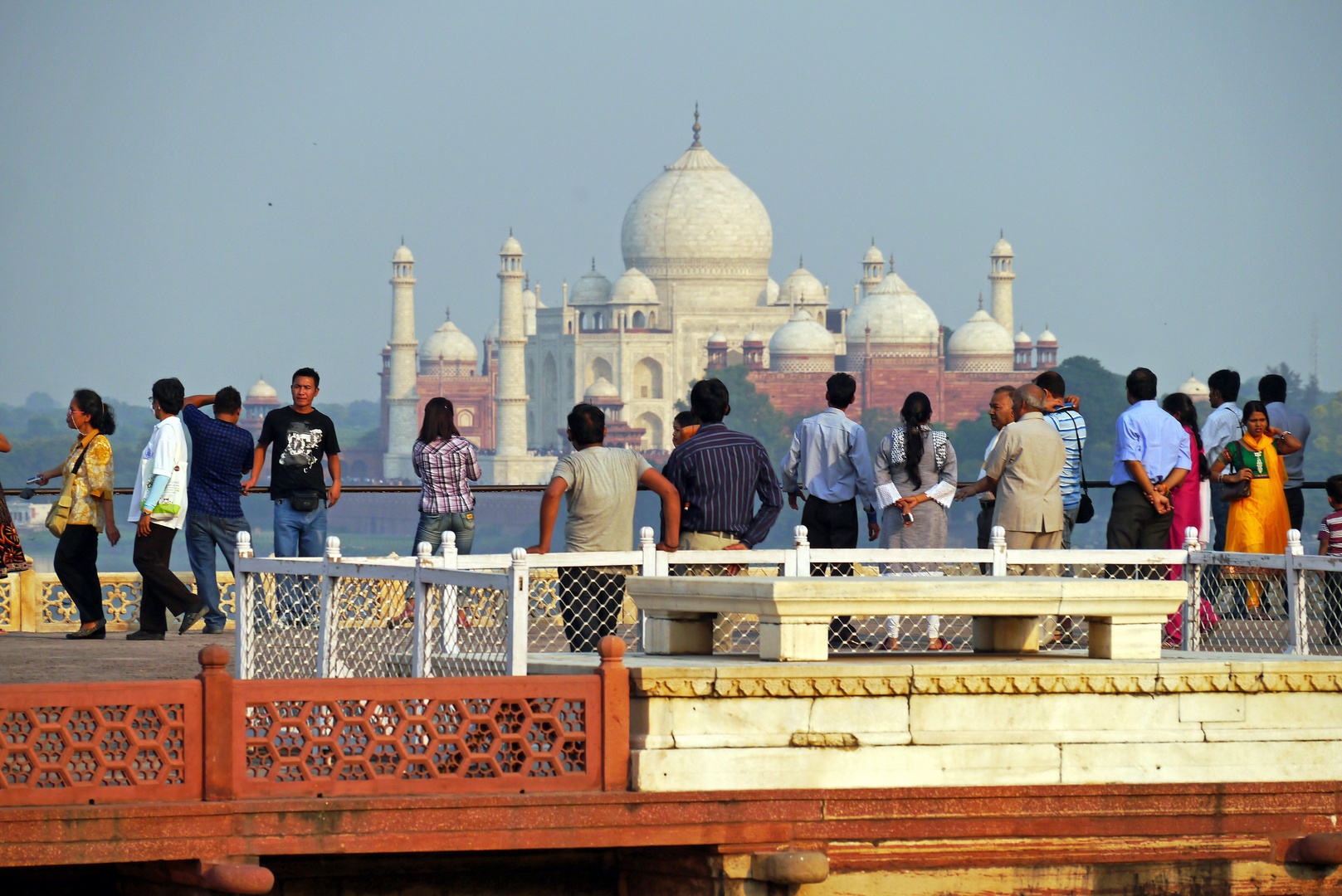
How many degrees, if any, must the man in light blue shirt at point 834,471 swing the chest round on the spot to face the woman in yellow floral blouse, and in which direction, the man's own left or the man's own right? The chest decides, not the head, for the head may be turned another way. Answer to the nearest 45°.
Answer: approximately 90° to the man's own left

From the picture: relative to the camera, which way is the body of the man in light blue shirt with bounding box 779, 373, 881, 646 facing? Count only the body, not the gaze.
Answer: away from the camera

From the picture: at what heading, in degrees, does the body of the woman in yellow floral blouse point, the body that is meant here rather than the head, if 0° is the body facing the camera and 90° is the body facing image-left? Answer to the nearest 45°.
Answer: approximately 90°

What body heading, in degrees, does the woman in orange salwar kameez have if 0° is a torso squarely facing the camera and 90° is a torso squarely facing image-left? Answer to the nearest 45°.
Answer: approximately 0°

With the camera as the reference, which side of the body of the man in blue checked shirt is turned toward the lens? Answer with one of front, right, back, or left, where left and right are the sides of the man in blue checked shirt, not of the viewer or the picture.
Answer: back

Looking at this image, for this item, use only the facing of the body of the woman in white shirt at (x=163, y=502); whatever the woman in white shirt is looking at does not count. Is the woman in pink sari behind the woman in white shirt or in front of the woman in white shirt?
behind

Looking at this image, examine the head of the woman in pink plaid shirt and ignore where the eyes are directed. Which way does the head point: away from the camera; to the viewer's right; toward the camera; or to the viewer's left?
away from the camera

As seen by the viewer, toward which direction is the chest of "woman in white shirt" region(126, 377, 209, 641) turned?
to the viewer's left

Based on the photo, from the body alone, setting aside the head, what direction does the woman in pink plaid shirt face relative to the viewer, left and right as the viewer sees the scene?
facing away from the viewer

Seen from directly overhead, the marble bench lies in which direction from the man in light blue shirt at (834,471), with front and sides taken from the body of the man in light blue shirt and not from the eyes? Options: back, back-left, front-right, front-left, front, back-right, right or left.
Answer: back

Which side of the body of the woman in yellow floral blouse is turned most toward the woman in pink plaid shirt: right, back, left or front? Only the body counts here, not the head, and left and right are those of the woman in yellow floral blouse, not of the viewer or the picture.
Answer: back

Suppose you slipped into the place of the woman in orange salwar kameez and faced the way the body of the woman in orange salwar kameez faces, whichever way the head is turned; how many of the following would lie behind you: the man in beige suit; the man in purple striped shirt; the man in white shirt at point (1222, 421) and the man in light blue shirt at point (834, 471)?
1

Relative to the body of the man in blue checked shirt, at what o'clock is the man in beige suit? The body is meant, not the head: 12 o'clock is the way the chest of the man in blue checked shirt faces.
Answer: The man in beige suit is roughly at 4 o'clock from the man in blue checked shirt.

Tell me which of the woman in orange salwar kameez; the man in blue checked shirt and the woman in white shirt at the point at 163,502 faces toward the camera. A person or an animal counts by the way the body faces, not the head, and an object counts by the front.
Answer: the woman in orange salwar kameez

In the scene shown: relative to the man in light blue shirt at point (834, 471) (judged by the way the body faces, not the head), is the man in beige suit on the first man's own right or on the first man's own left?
on the first man's own right
